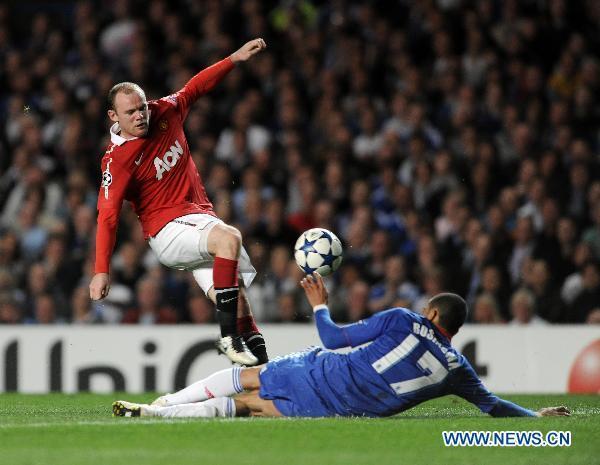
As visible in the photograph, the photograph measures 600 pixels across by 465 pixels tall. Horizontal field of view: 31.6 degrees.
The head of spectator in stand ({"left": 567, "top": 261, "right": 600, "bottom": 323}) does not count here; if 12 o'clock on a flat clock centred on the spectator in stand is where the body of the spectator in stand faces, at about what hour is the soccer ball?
The soccer ball is roughly at 1 o'clock from the spectator in stand.

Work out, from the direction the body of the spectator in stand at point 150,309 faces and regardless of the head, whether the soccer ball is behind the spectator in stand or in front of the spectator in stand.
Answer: in front

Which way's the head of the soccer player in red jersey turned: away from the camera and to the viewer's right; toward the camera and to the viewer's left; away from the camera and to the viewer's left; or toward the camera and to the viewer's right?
toward the camera and to the viewer's right

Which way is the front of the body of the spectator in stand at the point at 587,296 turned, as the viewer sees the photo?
toward the camera

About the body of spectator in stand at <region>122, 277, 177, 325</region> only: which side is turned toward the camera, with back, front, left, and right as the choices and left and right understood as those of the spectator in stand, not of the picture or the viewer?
front

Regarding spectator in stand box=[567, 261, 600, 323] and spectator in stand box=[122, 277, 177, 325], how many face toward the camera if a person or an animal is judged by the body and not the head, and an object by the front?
2

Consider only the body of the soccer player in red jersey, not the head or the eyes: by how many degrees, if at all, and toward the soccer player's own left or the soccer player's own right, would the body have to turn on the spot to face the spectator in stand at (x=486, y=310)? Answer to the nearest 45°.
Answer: approximately 90° to the soccer player's own left

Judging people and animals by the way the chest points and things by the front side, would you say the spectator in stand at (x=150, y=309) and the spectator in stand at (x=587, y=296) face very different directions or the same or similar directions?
same or similar directions

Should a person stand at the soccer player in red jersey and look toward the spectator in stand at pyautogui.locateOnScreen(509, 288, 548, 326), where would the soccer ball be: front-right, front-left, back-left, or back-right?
front-right

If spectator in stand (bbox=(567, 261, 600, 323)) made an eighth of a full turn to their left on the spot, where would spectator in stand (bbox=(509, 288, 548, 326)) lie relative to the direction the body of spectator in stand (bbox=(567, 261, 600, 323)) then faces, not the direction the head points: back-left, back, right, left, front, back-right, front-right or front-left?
back-right

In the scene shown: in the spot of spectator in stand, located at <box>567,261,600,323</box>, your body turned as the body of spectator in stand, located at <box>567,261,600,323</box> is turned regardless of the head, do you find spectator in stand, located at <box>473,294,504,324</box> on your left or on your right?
on your right

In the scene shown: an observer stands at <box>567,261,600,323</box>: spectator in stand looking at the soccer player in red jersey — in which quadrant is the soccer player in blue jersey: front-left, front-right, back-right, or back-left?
front-left

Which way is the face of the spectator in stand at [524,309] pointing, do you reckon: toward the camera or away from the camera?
toward the camera

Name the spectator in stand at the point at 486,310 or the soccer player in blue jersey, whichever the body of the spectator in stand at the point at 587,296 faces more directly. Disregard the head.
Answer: the soccer player in blue jersey
